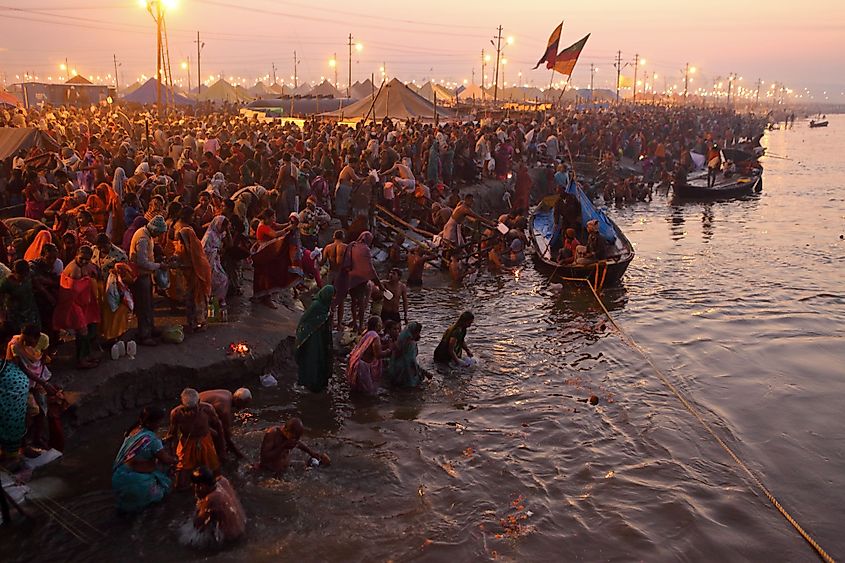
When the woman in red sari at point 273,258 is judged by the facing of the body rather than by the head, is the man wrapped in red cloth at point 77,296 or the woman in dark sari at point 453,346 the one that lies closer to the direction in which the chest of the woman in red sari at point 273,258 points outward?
the woman in dark sari

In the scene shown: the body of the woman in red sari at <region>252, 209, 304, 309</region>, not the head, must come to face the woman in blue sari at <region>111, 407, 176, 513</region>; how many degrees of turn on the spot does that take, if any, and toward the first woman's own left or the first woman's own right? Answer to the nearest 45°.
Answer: approximately 90° to the first woman's own right

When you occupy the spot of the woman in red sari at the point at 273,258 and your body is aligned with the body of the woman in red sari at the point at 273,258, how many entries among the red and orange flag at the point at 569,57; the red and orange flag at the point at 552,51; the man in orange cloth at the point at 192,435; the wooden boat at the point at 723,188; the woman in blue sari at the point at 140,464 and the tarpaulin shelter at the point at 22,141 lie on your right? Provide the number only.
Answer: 2

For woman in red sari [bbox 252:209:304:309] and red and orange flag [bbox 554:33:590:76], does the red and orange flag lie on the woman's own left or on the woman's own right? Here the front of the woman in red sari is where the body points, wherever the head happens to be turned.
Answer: on the woman's own left
